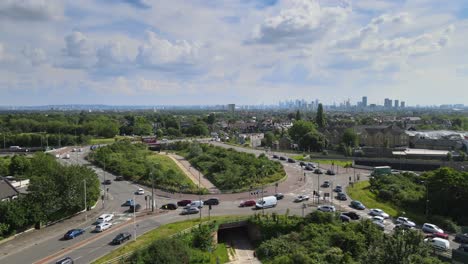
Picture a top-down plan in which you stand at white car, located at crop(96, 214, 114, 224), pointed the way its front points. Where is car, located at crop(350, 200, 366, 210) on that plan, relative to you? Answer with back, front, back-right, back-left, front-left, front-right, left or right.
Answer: front-right

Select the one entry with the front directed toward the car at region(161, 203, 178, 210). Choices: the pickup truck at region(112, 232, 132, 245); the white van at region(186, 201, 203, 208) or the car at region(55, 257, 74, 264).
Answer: the white van

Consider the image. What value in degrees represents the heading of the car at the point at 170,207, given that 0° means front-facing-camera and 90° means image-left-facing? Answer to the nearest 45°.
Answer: approximately 90°

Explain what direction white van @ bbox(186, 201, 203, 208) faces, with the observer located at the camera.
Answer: facing to the left of the viewer

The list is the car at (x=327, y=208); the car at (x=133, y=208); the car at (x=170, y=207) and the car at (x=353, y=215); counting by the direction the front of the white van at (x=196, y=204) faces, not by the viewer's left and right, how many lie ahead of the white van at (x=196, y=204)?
2

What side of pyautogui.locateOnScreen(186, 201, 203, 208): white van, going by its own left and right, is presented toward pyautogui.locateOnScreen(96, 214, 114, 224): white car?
front

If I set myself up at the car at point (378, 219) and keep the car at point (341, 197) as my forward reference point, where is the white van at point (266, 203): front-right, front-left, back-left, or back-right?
front-left

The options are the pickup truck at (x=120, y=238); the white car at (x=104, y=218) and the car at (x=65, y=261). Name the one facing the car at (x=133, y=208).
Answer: the white car

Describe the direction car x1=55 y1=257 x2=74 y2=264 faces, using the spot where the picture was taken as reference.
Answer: facing the viewer and to the left of the viewer

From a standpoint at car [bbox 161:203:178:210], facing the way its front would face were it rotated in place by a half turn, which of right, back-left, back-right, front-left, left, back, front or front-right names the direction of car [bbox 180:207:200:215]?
front-right

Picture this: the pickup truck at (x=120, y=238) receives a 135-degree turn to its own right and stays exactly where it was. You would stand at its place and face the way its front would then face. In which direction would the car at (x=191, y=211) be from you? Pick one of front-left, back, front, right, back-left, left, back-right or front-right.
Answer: front-right

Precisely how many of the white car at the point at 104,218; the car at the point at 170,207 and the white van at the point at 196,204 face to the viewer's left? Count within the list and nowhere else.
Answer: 2

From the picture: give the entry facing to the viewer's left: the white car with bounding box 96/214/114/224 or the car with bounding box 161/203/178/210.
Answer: the car
